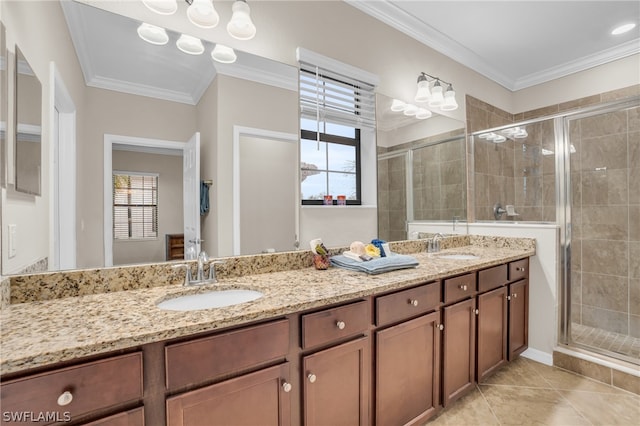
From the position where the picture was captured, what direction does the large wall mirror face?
facing the viewer and to the right of the viewer

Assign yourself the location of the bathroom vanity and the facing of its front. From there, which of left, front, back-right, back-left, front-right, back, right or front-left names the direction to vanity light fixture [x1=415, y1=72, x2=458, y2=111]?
left

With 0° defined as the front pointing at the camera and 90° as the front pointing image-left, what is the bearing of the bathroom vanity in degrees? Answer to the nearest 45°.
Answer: approximately 315°

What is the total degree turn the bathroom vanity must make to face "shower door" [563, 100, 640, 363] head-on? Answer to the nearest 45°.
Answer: approximately 45° to its left

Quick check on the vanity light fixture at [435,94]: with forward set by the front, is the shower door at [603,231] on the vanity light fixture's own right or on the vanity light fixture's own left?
on the vanity light fixture's own left
